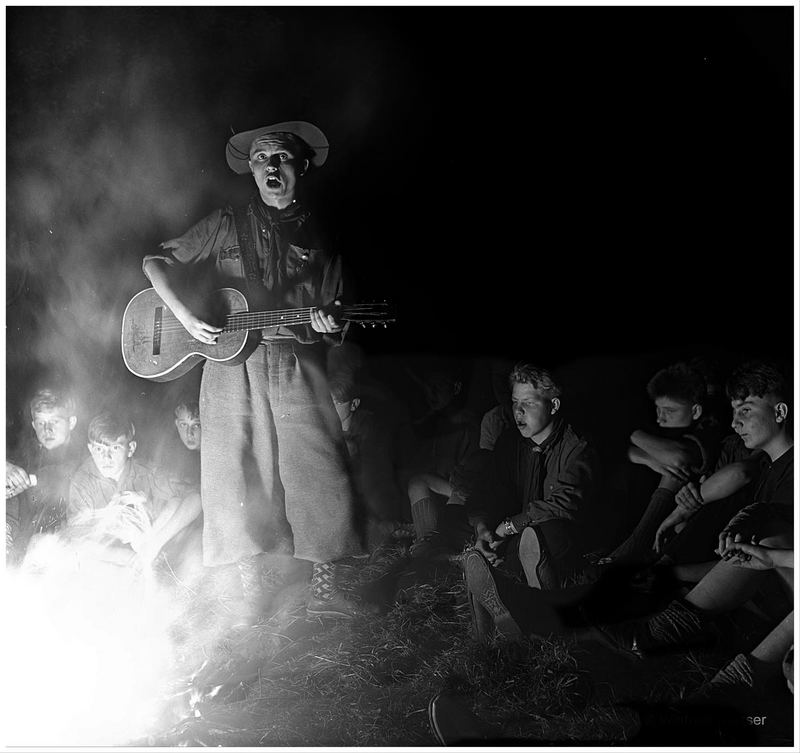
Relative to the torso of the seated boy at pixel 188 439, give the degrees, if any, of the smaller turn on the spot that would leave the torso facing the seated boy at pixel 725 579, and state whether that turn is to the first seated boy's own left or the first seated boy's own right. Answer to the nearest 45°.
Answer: approximately 90° to the first seated boy's own left

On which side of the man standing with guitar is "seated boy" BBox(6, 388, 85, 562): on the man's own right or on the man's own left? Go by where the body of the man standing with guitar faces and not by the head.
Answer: on the man's own right

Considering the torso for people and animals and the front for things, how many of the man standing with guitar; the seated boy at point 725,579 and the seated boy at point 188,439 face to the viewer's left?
1

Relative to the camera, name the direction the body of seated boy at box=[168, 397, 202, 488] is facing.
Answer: toward the camera

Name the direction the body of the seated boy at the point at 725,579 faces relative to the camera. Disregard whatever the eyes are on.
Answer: to the viewer's left

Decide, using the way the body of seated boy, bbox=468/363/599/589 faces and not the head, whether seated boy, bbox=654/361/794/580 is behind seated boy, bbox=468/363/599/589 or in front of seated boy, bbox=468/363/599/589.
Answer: behind

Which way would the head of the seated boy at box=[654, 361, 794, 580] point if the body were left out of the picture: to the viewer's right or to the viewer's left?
to the viewer's left

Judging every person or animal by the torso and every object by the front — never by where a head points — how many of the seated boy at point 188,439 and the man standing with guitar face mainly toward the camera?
2

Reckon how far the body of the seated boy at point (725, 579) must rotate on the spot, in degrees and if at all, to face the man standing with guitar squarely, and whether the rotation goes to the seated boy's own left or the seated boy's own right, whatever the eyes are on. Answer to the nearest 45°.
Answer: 0° — they already face them

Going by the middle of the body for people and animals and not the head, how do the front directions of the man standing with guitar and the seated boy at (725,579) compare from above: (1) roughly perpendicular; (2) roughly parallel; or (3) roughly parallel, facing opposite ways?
roughly perpendicular

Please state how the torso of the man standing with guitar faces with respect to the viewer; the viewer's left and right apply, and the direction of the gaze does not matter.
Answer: facing the viewer

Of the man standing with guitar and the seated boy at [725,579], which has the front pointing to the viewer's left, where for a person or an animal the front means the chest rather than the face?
the seated boy

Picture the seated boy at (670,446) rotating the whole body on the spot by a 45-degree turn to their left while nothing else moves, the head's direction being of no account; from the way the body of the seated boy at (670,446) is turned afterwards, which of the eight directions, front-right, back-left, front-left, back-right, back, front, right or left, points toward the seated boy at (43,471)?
right
